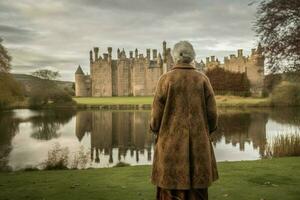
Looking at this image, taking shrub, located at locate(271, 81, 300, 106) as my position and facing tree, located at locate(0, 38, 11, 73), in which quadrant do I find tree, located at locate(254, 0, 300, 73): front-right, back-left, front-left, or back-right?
front-left

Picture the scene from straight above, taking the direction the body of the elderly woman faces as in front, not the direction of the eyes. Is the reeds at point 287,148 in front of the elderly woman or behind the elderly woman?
in front

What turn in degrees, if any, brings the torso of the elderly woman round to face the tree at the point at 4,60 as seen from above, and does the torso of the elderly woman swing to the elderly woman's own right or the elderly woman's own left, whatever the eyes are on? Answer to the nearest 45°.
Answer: approximately 45° to the elderly woman's own left

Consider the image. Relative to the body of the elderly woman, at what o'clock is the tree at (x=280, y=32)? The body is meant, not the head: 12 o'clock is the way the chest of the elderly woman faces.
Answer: The tree is roughly at 1 o'clock from the elderly woman.

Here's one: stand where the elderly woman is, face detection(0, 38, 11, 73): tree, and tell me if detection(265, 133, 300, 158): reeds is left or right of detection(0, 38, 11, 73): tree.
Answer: right

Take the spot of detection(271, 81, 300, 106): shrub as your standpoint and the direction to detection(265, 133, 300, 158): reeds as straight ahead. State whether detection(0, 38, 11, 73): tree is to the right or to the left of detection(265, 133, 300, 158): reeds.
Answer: right

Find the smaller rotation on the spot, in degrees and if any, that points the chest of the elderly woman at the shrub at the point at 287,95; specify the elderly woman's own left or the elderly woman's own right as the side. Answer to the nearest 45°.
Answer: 0° — they already face it

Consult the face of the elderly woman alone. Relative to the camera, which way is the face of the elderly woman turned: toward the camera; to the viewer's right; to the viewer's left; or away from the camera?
away from the camera

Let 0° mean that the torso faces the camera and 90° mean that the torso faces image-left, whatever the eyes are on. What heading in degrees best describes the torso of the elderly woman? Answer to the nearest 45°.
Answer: approximately 180°
